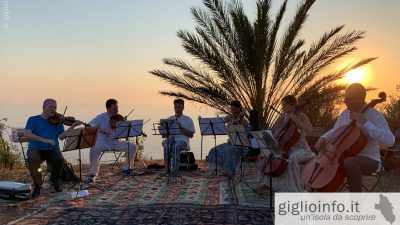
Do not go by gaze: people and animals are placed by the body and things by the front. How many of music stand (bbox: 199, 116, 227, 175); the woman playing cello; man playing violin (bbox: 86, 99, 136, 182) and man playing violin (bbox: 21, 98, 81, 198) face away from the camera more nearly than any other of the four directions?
1

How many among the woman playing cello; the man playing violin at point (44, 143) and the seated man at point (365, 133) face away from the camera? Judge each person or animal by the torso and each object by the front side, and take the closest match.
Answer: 0

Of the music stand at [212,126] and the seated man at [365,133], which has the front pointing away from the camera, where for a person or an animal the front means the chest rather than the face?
the music stand

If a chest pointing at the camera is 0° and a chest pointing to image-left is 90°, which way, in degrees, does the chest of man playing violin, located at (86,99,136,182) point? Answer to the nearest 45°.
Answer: approximately 315°

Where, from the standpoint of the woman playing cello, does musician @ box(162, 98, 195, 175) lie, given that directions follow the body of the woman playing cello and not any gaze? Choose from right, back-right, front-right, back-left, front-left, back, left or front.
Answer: right

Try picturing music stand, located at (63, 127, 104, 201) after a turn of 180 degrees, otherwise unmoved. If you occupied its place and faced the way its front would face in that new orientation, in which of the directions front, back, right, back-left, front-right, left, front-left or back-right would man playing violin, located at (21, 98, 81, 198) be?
back

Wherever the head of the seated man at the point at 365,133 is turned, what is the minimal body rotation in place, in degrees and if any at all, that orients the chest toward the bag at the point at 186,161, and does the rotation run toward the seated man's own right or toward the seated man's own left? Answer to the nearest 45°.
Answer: approximately 90° to the seated man's own right

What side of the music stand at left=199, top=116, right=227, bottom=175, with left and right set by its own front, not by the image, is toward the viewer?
back

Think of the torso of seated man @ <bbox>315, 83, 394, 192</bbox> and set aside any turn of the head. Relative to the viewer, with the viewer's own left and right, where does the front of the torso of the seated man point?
facing the viewer and to the left of the viewer

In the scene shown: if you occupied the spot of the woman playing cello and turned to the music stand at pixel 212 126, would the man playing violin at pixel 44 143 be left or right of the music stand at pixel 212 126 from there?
left

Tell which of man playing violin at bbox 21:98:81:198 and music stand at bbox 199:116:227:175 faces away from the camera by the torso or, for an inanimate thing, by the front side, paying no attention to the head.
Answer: the music stand

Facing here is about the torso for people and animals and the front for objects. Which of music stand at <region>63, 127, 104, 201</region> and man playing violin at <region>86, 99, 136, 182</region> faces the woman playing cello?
the man playing violin

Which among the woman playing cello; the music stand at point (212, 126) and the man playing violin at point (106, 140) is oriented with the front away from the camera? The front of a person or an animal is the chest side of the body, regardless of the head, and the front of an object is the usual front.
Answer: the music stand

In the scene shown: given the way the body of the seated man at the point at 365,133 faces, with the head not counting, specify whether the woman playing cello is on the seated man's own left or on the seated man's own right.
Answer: on the seated man's own right

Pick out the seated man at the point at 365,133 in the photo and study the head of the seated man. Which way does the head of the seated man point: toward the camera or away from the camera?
toward the camera

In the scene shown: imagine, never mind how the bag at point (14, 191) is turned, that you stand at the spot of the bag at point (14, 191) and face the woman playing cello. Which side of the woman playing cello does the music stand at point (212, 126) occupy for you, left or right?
left

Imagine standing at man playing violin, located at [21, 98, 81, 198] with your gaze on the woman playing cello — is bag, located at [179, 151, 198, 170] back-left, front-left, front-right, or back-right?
front-left
